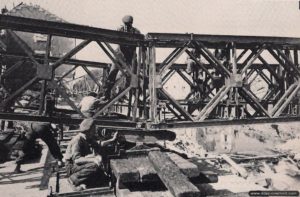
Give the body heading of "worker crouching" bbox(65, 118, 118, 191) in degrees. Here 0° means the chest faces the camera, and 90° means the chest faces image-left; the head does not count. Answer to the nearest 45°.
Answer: approximately 270°

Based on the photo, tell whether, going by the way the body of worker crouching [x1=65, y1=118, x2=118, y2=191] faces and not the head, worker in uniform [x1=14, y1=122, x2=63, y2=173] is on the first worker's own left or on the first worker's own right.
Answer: on the first worker's own left

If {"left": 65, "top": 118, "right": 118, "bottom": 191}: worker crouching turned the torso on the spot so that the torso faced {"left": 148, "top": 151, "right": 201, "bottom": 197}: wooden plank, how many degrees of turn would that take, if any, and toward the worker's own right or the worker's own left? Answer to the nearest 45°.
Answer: approximately 45° to the worker's own right
